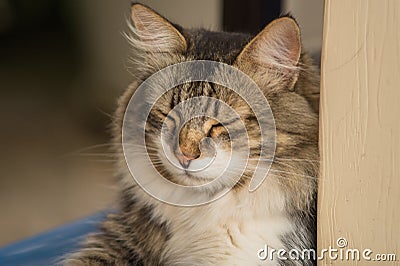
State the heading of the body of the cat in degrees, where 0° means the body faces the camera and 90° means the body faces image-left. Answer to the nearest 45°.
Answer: approximately 45°
